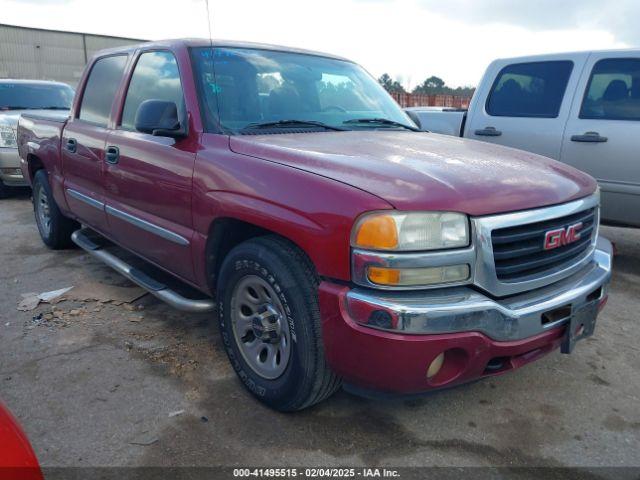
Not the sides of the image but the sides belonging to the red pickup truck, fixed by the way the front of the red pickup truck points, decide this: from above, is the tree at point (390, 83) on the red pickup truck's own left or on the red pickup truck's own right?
on the red pickup truck's own left

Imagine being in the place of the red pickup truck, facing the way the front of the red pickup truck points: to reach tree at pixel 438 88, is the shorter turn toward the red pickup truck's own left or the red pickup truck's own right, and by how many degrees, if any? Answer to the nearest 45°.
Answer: approximately 135° to the red pickup truck's own left

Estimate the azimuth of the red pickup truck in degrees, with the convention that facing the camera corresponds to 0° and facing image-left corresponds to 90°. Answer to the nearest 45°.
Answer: approximately 315°

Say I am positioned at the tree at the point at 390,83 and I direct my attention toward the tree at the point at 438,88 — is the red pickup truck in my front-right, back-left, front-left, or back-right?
back-right

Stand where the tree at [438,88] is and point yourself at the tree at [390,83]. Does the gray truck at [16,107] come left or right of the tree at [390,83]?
left

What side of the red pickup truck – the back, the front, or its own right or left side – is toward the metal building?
back
